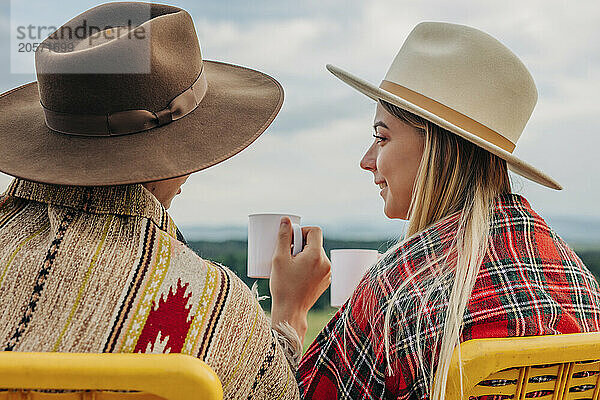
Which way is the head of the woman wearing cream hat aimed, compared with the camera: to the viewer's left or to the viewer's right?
to the viewer's left

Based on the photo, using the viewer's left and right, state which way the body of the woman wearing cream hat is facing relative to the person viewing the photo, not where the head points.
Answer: facing away from the viewer and to the left of the viewer

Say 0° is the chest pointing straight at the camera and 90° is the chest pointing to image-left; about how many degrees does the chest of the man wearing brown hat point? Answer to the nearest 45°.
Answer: approximately 225°

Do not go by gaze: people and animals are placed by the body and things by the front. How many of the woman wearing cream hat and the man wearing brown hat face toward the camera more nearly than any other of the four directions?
0
